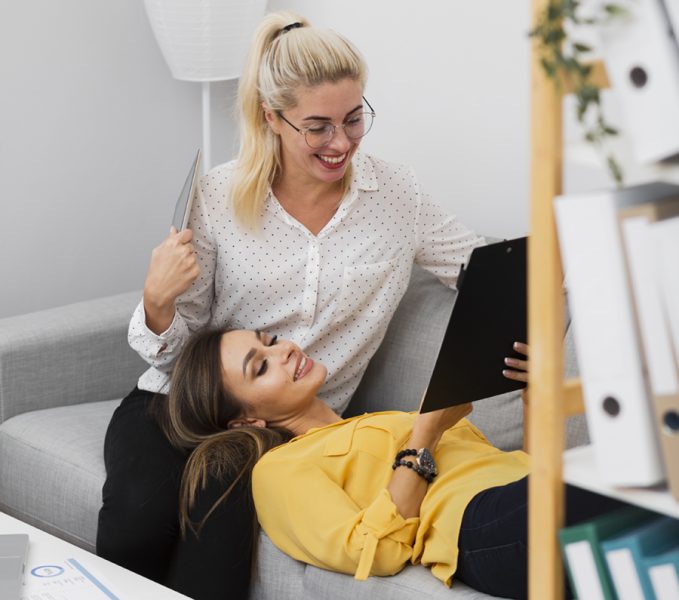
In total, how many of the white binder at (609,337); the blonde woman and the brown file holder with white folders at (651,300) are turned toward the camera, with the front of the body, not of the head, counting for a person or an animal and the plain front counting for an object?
3

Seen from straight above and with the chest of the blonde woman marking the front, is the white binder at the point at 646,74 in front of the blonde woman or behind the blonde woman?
in front

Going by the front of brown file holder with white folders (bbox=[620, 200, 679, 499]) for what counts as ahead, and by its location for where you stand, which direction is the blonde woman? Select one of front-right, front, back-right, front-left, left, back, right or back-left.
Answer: back-right

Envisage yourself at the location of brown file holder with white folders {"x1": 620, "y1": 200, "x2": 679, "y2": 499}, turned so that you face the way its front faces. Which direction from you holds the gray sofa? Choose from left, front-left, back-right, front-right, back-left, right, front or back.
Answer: back-right

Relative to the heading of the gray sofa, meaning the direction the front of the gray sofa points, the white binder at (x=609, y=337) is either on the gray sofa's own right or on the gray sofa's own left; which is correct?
on the gray sofa's own left

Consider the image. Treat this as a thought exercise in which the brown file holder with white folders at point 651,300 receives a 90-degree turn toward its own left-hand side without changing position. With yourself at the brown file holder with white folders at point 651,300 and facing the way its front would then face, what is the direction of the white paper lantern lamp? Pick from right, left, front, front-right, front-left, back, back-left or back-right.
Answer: back-left

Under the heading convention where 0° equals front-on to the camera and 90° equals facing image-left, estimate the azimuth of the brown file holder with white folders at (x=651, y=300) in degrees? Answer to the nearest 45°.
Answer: approximately 0°

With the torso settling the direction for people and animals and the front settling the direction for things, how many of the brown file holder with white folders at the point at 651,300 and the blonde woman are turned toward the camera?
2

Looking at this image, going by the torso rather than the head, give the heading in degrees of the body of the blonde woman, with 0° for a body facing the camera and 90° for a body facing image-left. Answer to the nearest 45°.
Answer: approximately 0°

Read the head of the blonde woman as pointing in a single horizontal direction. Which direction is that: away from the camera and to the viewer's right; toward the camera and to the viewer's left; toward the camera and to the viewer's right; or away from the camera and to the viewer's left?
toward the camera and to the viewer's right
